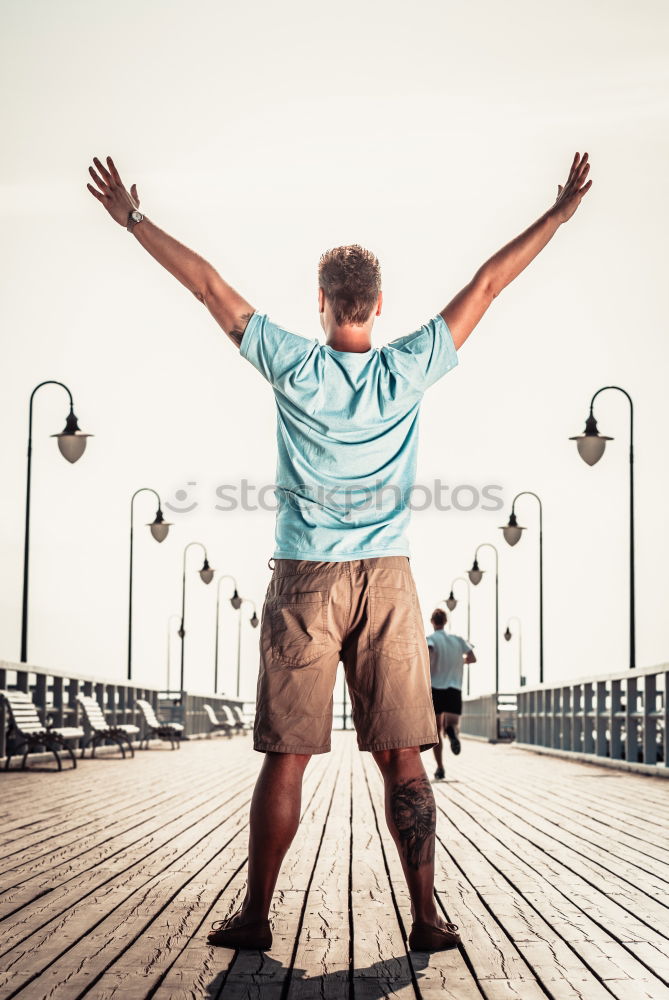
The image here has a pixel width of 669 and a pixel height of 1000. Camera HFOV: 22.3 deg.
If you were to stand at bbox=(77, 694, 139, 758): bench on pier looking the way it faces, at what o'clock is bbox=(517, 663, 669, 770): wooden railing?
The wooden railing is roughly at 1 o'clock from the bench on pier.

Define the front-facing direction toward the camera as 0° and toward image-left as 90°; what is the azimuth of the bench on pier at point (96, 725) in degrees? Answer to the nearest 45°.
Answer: approximately 270°

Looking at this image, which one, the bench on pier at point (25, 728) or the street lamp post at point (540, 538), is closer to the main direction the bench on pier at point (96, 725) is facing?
the street lamp post

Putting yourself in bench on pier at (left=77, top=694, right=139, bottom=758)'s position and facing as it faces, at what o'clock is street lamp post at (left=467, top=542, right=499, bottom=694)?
The street lamp post is roughly at 10 o'clock from the bench on pier.

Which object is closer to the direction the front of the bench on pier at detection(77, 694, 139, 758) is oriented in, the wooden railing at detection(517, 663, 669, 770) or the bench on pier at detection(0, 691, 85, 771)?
the wooden railing

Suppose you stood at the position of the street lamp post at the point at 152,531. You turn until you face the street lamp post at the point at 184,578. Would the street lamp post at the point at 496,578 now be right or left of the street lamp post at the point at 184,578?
right

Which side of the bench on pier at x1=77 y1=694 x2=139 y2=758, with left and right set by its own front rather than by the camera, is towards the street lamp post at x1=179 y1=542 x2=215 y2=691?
left
